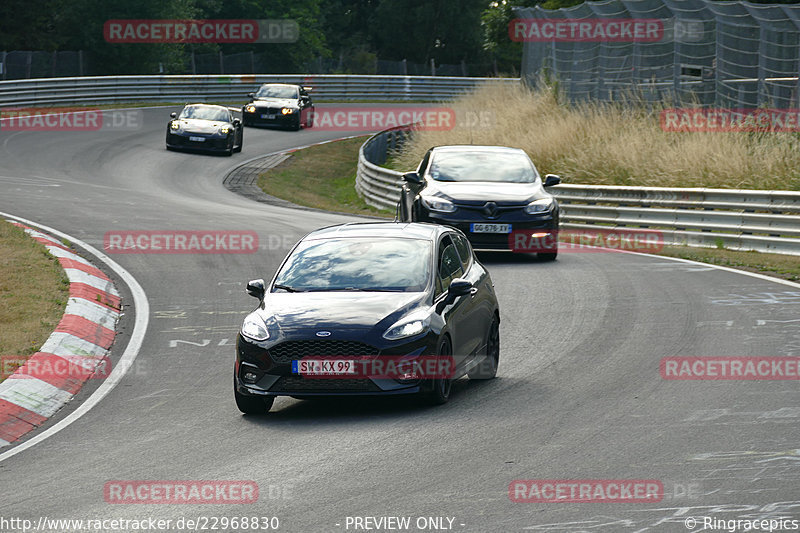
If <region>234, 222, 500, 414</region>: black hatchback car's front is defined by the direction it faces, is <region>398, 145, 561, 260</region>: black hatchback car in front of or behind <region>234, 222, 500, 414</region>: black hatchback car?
behind

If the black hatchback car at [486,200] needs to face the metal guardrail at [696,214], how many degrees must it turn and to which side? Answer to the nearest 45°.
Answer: approximately 135° to its left

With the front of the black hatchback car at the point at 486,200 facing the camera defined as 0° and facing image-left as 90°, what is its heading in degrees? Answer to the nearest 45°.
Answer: approximately 0°

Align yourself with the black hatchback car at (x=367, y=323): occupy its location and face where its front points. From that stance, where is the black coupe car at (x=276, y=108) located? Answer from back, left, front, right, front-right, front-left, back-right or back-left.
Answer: back-right

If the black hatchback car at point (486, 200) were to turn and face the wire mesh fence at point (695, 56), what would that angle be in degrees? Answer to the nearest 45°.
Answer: approximately 180°

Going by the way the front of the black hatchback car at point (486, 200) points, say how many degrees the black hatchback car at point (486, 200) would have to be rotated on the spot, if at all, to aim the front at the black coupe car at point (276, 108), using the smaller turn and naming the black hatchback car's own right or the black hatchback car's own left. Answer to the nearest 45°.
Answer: approximately 180°

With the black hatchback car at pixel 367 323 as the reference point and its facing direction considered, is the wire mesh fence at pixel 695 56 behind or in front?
behind

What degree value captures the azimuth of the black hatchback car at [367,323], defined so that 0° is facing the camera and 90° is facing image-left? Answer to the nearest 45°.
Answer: approximately 45°
